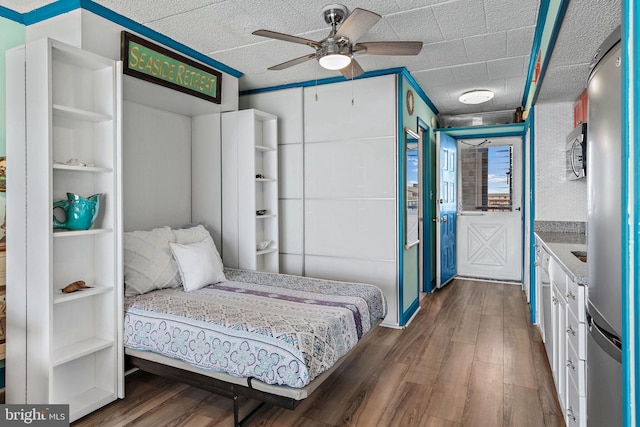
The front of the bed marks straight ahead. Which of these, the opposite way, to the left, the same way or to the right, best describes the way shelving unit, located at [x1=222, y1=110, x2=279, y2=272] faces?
the same way

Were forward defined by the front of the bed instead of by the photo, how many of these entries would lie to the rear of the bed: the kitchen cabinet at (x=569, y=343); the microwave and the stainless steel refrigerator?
0

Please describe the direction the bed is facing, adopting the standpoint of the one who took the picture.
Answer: facing the viewer and to the right of the viewer

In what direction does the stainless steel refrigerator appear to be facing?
to the viewer's left

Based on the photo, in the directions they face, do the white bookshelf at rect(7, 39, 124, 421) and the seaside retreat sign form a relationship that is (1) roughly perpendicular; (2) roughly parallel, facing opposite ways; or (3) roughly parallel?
roughly parallel

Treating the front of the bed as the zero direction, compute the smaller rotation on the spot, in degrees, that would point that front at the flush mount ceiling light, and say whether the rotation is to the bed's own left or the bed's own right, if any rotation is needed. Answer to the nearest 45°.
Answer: approximately 90° to the bed's own left

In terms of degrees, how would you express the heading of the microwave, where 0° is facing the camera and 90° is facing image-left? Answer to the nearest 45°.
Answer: approximately 90°

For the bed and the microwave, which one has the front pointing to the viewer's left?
the microwave

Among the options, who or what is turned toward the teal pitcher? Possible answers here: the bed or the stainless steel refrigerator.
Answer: the stainless steel refrigerator

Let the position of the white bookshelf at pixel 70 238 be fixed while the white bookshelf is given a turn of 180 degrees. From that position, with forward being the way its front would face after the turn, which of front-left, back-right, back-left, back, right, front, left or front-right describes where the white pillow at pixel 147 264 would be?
right

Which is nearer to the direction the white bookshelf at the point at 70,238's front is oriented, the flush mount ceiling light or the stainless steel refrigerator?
the stainless steel refrigerator

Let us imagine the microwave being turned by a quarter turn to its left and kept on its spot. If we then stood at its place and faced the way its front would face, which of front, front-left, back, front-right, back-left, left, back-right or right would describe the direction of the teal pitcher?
front-right

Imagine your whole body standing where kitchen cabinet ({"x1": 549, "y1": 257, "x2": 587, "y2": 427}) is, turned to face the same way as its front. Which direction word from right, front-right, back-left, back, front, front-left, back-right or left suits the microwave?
right

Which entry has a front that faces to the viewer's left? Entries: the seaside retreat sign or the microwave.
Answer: the microwave

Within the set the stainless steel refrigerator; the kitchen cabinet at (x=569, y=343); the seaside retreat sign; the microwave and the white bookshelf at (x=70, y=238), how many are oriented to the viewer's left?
3

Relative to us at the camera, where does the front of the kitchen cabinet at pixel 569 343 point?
facing to the left of the viewer
